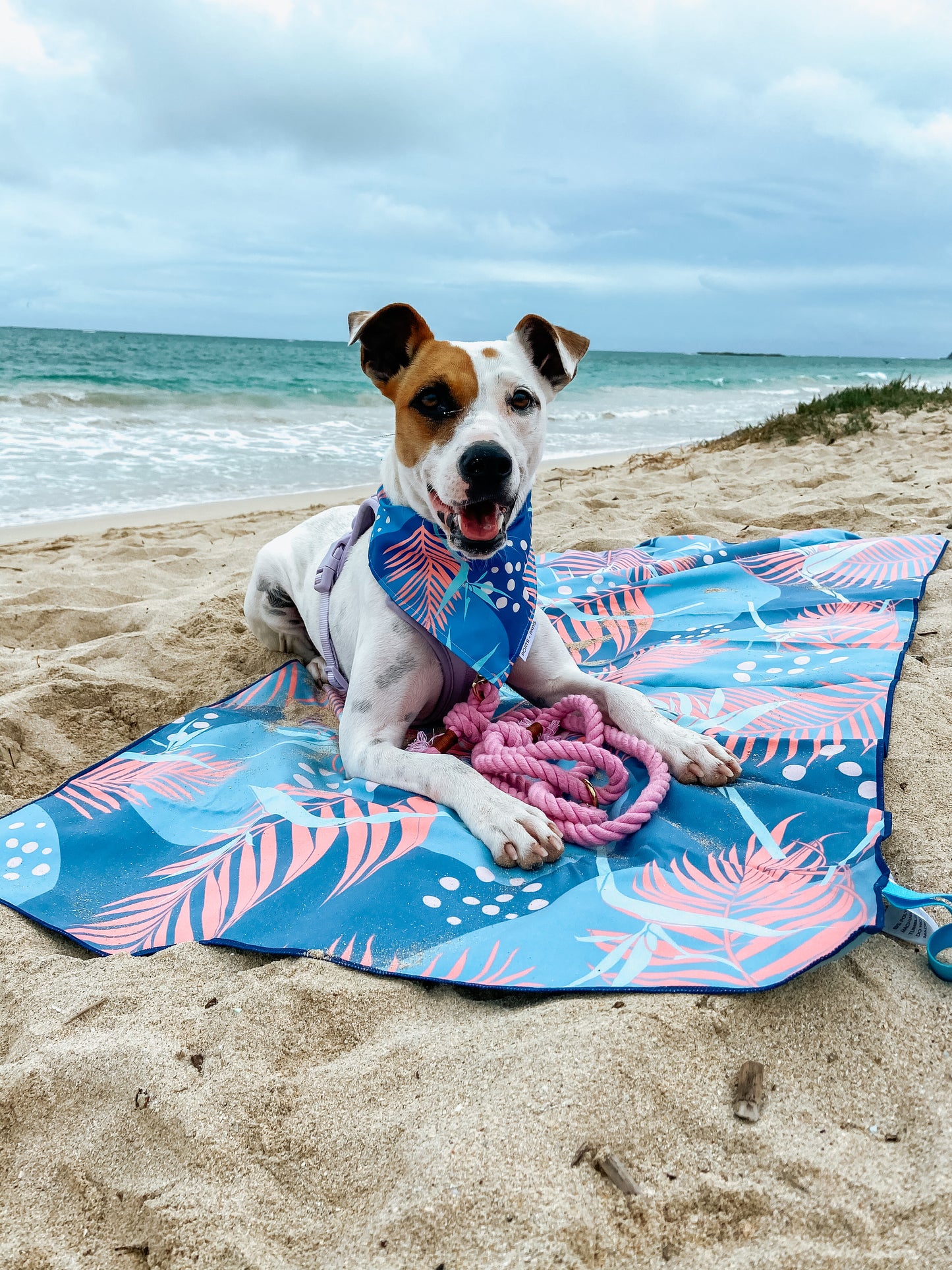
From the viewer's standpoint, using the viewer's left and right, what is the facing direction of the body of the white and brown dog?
facing the viewer and to the right of the viewer

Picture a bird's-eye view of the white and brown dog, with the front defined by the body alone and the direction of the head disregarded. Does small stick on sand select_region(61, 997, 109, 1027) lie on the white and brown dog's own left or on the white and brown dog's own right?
on the white and brown dog's own right

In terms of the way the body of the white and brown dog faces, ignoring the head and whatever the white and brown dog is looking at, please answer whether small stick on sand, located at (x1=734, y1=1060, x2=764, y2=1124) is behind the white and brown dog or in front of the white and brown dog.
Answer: in front

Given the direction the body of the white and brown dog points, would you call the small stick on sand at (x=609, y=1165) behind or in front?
in front

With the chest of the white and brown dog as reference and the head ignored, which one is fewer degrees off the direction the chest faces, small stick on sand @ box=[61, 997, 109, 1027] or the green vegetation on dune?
the small stick on sand

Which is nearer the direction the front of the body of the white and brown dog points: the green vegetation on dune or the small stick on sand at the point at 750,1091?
the small stick on sand
